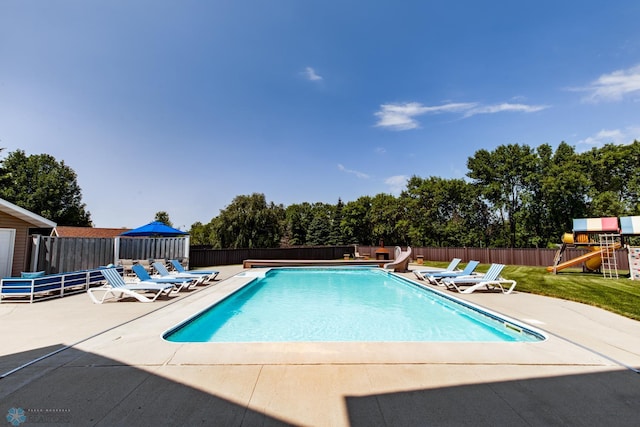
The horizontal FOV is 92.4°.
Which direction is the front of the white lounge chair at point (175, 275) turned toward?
to the viewer's right

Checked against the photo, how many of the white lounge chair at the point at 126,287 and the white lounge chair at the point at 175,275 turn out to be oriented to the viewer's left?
0

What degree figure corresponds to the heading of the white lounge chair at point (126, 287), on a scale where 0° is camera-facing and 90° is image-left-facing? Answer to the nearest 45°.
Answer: approximately 270°

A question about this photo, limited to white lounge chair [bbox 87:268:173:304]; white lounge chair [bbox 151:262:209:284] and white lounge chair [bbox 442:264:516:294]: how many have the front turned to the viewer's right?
2

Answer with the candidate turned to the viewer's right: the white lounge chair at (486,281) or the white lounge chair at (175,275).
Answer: the white lounge chair at (175,275)

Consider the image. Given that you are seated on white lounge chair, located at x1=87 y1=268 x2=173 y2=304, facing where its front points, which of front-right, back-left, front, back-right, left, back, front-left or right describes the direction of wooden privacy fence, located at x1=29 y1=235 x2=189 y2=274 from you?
left

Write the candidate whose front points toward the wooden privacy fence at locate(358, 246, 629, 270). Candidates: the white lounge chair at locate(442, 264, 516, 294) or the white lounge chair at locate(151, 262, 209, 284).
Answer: the white lounge chair at locate(151, 262, 209, 284)

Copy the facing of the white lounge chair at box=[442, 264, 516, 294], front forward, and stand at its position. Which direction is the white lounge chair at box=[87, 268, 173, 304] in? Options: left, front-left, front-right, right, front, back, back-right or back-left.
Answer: front-left

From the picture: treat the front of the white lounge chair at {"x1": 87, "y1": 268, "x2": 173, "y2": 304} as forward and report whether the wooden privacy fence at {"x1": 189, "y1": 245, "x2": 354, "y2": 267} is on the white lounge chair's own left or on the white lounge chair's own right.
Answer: on the white lounge chair's own left

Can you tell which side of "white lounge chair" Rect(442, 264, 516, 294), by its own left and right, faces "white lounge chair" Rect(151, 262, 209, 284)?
front

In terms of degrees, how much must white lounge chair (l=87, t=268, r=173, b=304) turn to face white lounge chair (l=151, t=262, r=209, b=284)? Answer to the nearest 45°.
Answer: approximately 45° to its left

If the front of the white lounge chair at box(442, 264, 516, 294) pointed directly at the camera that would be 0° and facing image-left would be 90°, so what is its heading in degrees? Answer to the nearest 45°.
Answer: approximately 90°

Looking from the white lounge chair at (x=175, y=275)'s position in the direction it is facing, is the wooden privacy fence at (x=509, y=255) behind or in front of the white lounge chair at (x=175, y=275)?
in front

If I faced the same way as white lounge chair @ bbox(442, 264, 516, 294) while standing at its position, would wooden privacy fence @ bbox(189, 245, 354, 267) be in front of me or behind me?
in front
